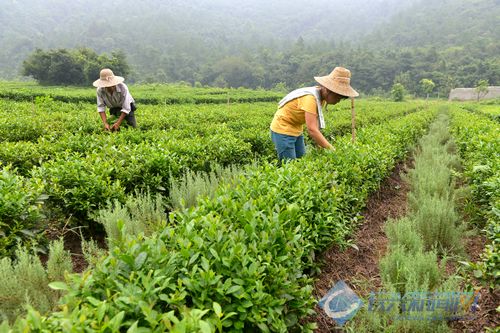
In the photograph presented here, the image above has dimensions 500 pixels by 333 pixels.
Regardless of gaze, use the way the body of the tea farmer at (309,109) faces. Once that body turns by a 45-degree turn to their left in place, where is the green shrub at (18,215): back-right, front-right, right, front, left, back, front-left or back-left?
back

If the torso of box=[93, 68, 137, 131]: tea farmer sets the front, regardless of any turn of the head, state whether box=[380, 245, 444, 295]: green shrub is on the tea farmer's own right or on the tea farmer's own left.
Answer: on the tea farmer's own left

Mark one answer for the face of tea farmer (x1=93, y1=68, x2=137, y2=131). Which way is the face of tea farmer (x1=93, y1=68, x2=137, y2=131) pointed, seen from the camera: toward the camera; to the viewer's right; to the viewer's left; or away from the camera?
toward the camera

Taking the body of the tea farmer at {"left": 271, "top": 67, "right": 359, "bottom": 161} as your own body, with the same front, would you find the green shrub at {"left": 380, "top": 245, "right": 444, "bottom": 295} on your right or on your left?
on your right

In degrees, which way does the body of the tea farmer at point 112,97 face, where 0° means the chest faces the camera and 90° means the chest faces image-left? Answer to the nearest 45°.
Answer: approximately 45°

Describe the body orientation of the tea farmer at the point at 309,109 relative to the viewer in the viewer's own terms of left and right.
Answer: facing to the right of the viewer

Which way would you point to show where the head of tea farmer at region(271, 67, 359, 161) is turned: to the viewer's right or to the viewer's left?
to the viewer's right
